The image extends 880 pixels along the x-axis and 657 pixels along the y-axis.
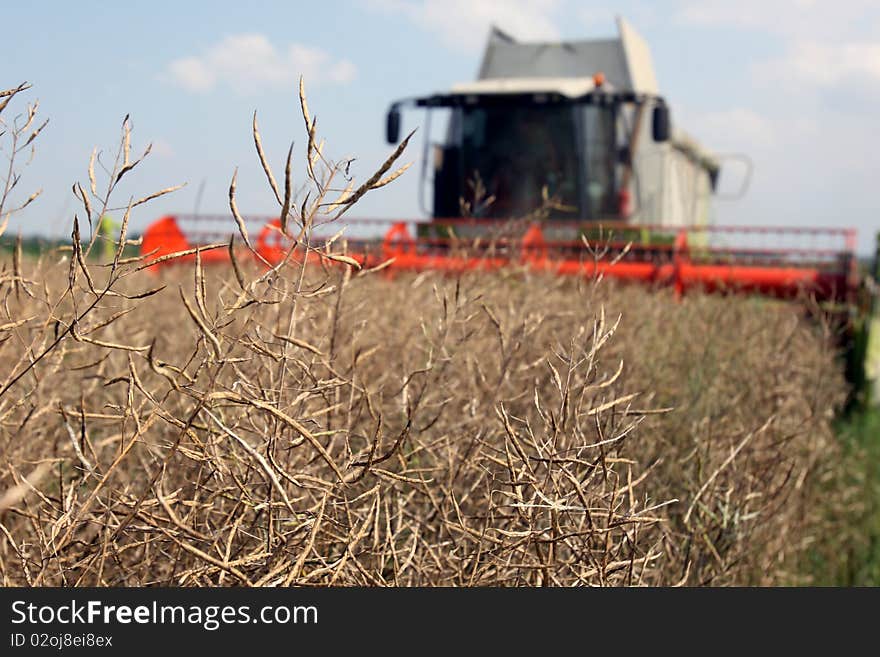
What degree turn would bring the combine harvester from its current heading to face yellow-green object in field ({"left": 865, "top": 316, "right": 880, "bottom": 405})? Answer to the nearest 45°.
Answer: approximately 90° to its left

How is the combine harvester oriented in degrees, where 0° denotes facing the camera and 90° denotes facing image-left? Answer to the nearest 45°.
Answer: approximately 45°
